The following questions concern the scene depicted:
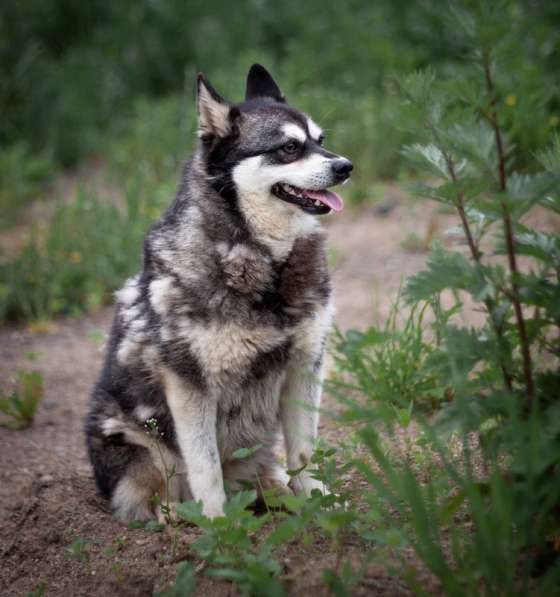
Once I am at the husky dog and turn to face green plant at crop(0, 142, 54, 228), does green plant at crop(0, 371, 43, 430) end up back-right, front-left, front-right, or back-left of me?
front-left

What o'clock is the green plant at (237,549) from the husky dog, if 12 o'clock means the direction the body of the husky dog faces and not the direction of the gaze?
The green plant is roughly at 1 o'clock from the husky dog.

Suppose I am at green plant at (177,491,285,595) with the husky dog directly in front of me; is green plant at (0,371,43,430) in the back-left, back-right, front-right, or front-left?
front-left

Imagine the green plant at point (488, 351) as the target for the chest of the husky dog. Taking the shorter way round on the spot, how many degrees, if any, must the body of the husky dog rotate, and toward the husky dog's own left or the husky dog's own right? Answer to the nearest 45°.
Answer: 0° — it already faces it

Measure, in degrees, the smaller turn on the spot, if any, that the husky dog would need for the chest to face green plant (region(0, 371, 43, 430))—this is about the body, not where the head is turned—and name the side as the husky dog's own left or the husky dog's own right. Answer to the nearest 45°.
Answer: approximately 180°

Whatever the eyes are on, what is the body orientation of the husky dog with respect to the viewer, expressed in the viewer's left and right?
facing the viewer and to the right of the viewer

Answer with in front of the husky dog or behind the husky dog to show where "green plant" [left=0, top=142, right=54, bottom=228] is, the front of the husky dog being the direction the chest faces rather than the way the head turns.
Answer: behind
